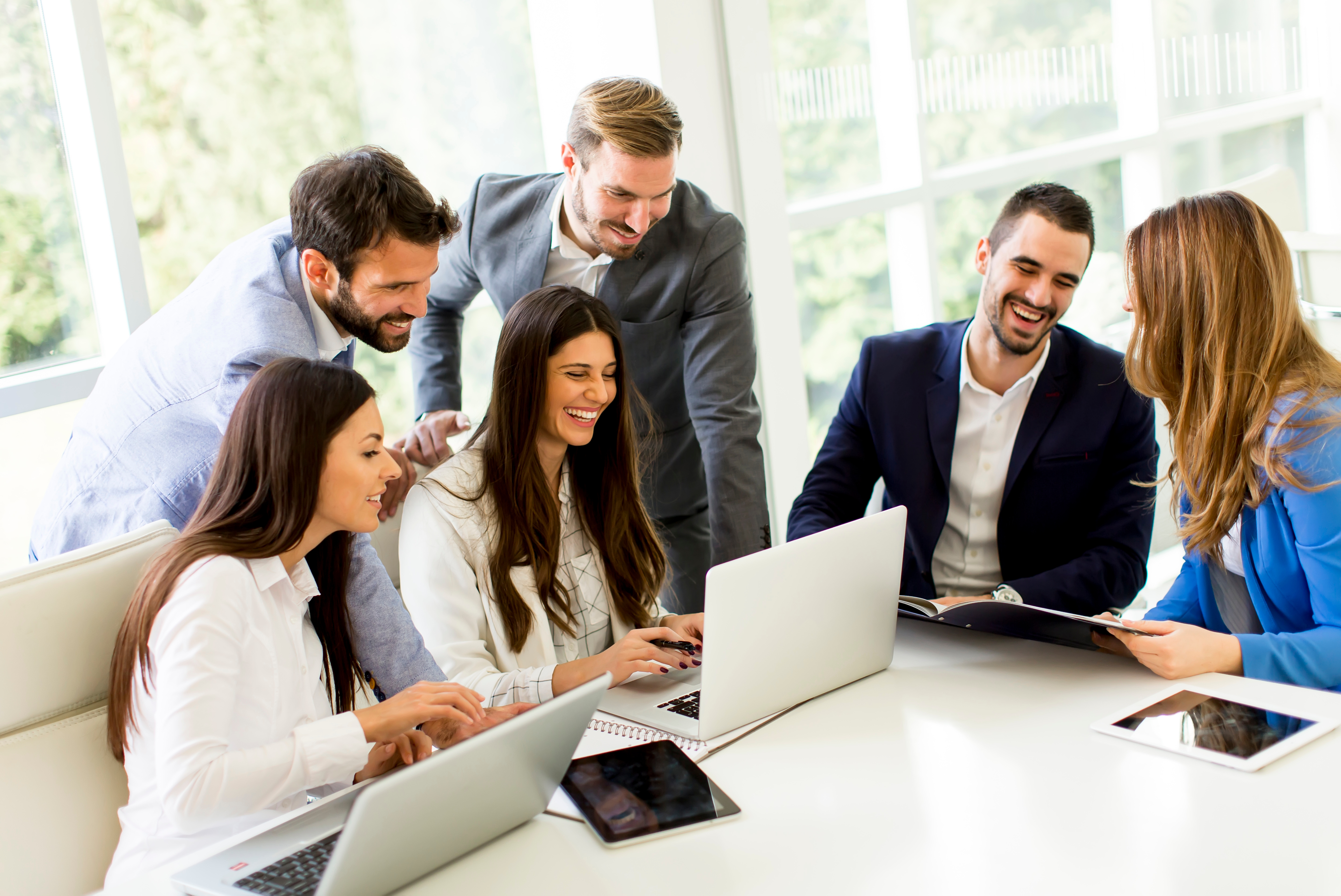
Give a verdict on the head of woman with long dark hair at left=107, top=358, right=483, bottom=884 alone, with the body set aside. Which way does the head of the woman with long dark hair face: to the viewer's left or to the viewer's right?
to the viewer's right

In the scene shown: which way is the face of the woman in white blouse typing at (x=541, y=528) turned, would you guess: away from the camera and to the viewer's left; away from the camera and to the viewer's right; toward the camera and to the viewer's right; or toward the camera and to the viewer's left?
toward the camera and to the viewer's right

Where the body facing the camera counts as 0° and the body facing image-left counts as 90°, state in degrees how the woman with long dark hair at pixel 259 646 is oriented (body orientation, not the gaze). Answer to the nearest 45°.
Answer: approximately 270°

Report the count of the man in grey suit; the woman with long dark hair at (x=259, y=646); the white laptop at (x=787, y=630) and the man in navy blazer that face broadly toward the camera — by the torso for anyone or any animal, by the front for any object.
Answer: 2

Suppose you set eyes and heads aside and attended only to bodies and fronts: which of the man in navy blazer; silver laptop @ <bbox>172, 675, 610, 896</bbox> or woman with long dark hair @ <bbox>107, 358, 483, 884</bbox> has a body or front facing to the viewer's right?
the woman with long dark hair

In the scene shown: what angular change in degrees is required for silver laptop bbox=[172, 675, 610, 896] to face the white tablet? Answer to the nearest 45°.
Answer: approximately 135° to its right

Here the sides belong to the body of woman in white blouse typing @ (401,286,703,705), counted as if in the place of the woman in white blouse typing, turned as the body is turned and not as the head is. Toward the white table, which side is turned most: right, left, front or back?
front

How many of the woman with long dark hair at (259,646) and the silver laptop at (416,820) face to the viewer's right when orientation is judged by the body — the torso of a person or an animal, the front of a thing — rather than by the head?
1

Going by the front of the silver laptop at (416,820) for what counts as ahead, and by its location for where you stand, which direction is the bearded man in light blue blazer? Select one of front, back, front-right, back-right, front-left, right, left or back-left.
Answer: front-right

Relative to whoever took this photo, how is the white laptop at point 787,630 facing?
facing away from the viewer and to the left of the viewer
